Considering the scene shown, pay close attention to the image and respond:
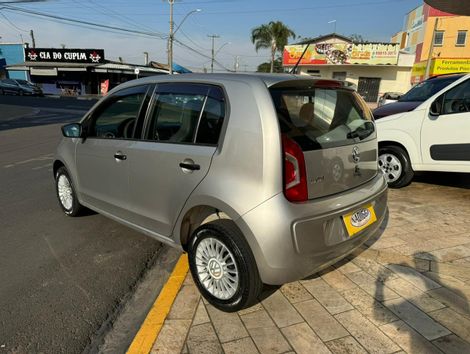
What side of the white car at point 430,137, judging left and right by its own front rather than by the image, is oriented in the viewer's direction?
left

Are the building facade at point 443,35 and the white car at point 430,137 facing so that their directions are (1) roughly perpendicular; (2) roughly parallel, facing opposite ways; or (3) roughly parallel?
roughly perpendicular

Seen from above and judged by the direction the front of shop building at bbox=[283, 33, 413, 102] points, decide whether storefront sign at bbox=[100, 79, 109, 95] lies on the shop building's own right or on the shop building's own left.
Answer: on the shop building's own right

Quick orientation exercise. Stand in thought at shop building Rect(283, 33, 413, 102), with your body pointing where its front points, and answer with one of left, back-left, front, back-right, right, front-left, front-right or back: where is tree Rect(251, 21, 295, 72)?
back-right

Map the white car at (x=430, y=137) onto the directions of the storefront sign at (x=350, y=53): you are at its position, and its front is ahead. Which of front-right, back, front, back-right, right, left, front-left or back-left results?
front

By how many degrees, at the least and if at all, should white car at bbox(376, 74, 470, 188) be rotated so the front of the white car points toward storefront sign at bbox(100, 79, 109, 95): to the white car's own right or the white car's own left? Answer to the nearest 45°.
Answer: approximately 45° to the white car's own right

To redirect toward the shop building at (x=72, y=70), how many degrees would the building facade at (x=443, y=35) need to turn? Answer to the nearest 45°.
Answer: approximately 90° to its right

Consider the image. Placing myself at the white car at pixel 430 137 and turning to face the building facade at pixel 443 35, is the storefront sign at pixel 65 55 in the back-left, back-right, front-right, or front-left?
front-left

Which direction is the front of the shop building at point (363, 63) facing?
toward the camera

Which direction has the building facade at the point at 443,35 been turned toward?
toward the camera

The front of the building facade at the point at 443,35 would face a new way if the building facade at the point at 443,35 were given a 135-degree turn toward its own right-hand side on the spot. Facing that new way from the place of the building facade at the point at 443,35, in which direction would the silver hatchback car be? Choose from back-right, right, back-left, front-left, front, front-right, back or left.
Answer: back-left

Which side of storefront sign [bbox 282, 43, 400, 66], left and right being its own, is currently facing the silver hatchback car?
front

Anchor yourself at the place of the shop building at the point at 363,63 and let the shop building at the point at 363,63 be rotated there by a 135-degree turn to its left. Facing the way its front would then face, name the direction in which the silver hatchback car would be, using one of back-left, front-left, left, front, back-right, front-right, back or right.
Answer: back-right

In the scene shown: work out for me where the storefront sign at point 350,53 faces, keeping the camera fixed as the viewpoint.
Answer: facing the viewer

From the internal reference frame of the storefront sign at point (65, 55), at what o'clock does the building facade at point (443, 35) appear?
The building facade is roughly at 10 o'clock from the storefront sign.

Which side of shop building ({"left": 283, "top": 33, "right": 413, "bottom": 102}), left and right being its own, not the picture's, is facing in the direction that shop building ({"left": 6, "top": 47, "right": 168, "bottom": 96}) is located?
right
